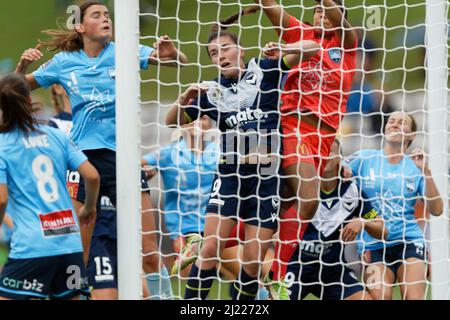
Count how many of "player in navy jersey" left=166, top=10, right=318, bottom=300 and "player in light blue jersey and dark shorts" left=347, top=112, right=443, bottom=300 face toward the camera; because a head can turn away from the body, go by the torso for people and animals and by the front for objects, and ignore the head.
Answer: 2

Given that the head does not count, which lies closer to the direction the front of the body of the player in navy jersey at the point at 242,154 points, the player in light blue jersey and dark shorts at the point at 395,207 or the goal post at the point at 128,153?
the goal post

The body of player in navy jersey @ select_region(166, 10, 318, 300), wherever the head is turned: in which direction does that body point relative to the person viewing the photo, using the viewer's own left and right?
facing the viewer

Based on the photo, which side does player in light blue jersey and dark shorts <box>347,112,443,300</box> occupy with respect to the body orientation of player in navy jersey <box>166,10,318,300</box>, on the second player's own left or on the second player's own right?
on the second player's own left

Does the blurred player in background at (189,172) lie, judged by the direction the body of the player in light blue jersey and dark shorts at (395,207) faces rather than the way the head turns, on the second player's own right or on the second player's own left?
on the second player's own right

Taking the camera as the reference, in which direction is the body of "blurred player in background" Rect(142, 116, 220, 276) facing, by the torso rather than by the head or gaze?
toward the camera

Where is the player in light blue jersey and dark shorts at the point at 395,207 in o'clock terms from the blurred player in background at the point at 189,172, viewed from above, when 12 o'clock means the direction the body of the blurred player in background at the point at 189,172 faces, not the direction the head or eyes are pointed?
the player in light blue jersey and dark shorts at the point at 395,207 is roughly at 10 o'clock from the blurred player in background at the point at 189,172.

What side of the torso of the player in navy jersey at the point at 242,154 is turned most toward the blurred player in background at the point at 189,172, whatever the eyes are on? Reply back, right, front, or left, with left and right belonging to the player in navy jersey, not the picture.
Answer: back

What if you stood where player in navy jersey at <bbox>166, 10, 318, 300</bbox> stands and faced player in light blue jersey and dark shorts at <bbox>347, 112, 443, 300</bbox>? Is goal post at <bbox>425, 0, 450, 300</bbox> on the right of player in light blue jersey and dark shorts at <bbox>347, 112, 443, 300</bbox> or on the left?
right
